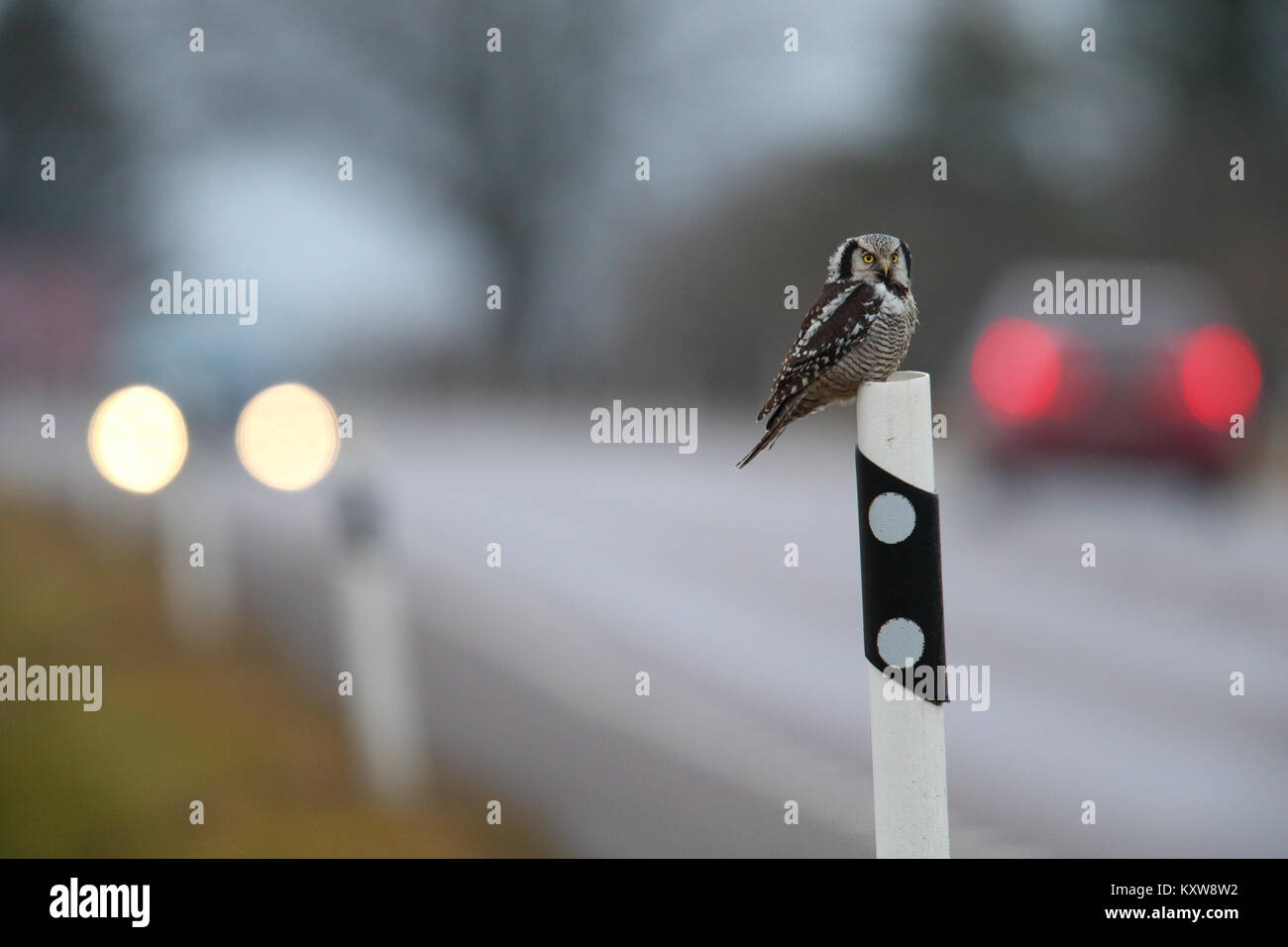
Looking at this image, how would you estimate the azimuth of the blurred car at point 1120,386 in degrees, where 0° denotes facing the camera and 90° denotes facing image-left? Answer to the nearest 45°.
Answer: approximately 180°

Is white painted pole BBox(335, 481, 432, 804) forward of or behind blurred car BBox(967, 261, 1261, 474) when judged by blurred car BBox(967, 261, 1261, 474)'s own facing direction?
behind

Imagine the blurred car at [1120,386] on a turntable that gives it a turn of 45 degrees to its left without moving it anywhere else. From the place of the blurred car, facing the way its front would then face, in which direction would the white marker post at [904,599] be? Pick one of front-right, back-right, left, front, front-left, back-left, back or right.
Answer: back-left
